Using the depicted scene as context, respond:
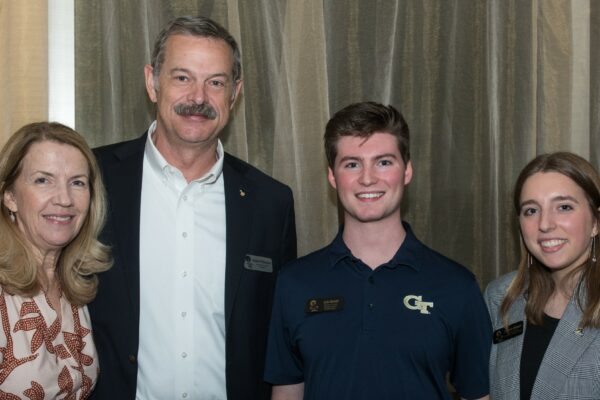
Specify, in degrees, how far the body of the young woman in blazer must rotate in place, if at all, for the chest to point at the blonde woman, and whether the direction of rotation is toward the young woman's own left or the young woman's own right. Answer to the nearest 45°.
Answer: approximately 45° to the young woman's own right

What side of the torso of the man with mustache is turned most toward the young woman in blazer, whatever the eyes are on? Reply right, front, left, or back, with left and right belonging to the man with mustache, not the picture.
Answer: left

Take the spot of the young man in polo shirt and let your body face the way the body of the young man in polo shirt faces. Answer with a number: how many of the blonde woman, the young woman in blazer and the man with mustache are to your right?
2

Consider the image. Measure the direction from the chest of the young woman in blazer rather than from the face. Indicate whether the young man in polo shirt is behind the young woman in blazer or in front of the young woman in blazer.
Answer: in front

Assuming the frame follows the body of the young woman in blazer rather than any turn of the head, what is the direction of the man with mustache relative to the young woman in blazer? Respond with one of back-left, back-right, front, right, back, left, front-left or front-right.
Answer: front-right

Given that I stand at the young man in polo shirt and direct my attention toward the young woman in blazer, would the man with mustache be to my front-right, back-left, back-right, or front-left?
back-left

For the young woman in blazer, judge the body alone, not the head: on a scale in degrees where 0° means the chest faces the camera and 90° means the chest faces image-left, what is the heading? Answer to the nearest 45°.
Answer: approximately 45°

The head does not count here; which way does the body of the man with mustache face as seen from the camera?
toward the camera

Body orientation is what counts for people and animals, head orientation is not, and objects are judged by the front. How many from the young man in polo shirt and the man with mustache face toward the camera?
2

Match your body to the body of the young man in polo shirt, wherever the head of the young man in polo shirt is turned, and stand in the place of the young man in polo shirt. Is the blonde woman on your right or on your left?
on your right

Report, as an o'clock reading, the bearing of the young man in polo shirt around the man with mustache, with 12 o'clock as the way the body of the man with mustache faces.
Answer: The young man in polo shirt is roughly at 10 o'clock from the man with mustache.
